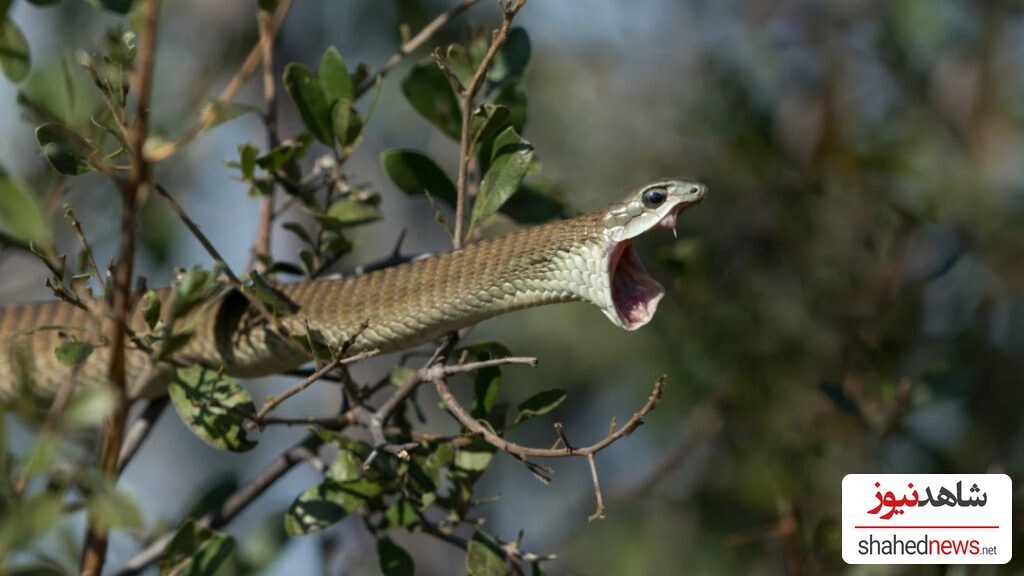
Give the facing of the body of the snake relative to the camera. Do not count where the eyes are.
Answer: to the viewer's right
